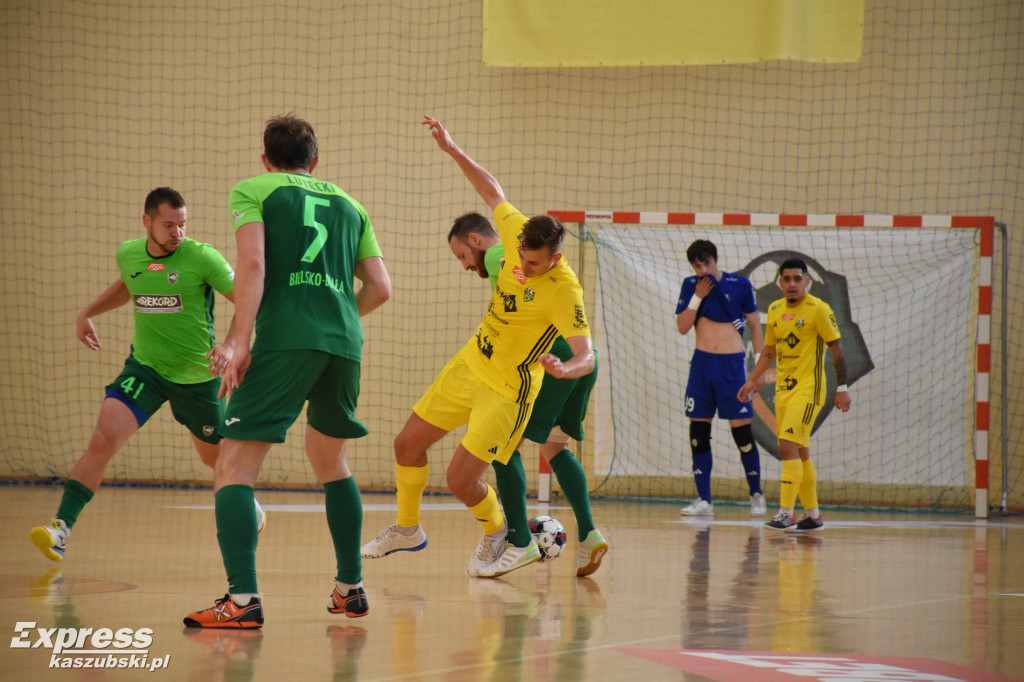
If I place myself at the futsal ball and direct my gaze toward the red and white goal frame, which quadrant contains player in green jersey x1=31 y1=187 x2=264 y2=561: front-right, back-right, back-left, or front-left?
back-left

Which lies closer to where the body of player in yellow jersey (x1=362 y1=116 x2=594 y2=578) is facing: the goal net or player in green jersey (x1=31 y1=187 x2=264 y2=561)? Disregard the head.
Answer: the player in green jersey

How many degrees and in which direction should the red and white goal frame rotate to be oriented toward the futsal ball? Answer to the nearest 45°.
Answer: approximately 45° to its right

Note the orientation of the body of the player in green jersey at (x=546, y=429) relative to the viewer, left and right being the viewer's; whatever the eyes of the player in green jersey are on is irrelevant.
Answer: facing to the left of the viewer

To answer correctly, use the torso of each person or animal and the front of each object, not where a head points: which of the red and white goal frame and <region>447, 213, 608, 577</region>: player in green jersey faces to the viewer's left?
the player in green jersey

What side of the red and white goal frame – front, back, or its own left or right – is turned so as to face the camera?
front

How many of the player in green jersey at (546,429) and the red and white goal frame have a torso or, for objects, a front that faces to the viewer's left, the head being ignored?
1

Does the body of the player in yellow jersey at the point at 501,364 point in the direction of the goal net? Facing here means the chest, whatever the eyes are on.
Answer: no

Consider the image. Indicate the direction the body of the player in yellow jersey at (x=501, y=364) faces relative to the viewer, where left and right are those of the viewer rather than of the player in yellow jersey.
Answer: facing the viewer and to the left of the viewer

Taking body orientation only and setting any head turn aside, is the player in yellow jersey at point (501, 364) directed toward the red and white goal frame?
no

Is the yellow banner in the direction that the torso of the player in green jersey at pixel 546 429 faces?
no

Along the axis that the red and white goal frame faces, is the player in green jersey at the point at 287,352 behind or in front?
in front

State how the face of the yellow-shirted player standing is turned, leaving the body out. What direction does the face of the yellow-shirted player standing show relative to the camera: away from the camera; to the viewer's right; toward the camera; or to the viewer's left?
toward the camera

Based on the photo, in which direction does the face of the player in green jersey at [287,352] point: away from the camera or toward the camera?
away from the camera

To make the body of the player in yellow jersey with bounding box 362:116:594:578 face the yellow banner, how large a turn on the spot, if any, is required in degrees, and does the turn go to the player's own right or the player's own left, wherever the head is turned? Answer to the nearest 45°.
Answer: approximately 135° to the player's own right
